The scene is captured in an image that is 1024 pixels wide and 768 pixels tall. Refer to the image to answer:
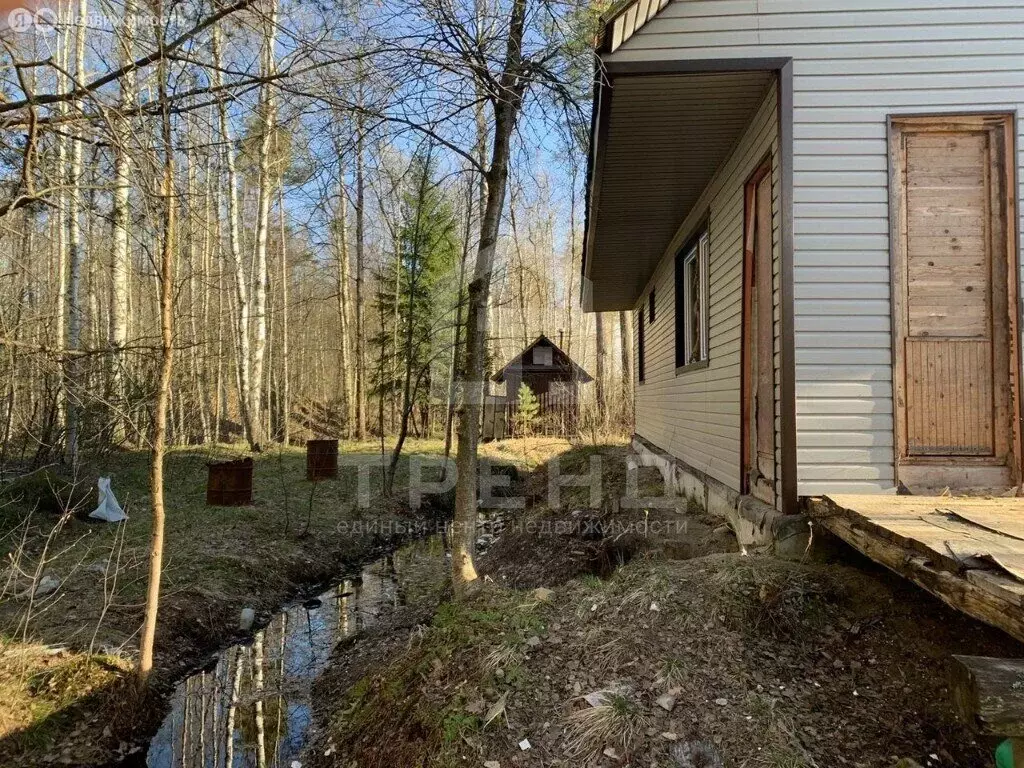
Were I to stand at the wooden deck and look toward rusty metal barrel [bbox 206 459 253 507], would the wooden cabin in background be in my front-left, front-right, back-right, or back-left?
front-right

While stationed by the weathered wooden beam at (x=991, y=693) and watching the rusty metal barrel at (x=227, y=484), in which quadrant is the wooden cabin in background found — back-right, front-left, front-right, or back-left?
front-right

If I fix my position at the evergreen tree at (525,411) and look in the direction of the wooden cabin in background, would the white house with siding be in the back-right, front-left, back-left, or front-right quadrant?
back-right

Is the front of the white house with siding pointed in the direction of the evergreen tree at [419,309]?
no

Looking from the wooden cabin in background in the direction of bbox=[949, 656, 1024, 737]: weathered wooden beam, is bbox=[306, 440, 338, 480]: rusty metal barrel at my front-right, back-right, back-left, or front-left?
front-right

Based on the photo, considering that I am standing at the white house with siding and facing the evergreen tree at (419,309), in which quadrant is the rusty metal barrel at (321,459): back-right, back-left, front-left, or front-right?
front-left

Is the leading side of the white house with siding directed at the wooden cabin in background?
no
